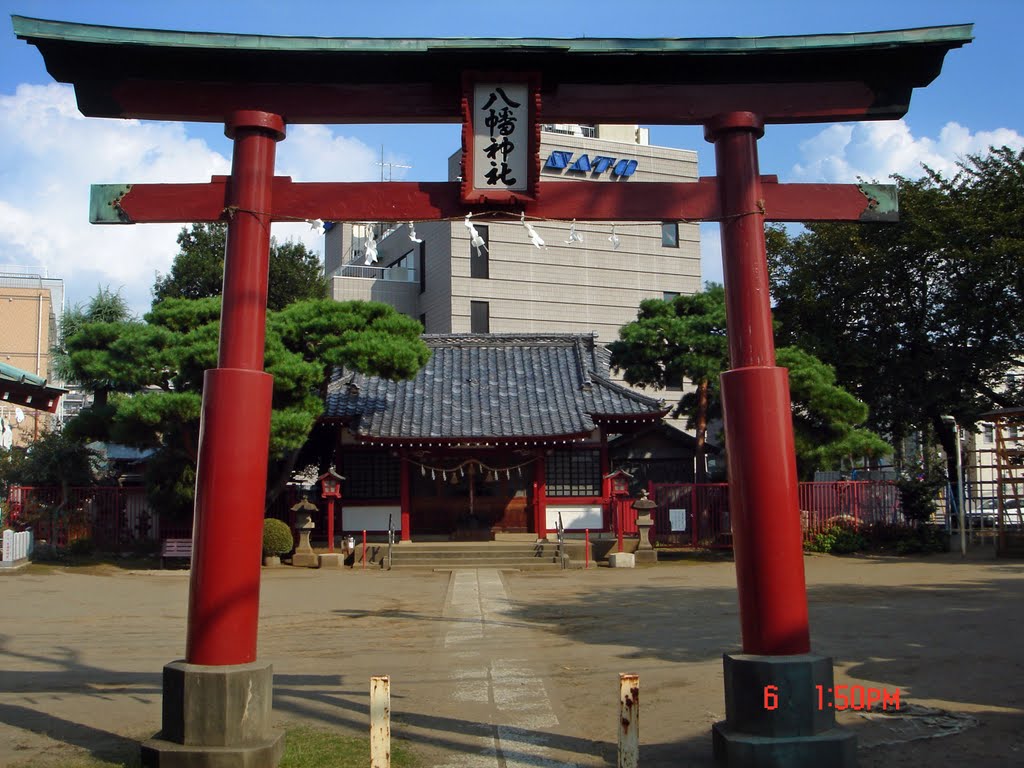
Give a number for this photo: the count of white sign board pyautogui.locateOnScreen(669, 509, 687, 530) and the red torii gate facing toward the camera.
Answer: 2

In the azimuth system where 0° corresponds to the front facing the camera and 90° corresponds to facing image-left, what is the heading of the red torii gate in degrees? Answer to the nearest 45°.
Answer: approximately 0°

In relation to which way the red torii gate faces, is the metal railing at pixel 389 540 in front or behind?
behind

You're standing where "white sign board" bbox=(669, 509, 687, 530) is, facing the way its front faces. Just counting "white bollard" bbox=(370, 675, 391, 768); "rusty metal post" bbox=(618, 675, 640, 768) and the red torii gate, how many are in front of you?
3

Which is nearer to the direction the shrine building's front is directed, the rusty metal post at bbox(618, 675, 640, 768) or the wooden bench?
the rusty metal post

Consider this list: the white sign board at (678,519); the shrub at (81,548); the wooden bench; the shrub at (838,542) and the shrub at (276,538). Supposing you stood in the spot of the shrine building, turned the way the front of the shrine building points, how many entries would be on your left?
2

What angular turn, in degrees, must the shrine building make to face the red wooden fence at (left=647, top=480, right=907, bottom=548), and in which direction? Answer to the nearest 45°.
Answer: approximately 90° to its left

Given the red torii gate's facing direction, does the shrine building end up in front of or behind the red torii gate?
behind

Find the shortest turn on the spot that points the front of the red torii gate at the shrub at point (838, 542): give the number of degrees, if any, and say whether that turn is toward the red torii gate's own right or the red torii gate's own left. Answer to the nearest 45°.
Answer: approximately 135° to the red torii gate's own left

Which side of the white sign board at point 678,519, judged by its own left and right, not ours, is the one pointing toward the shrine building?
right
